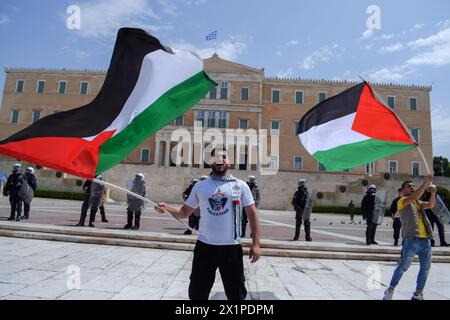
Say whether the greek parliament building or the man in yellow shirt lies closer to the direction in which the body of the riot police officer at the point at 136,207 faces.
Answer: the man in yellow shirt

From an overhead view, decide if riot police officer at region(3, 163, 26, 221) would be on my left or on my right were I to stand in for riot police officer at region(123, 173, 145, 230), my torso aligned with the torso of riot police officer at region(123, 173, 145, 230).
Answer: on my right

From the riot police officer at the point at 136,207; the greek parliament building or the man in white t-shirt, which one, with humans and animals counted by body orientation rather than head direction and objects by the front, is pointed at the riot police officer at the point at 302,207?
the greek parliament building

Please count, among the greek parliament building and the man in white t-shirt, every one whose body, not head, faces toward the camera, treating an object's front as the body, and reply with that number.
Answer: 2

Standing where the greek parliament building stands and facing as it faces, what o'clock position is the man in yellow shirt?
The man in yellow shirt is roughly at 12 o'clock from the greek parliament building.

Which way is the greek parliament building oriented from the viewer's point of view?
toward the camera

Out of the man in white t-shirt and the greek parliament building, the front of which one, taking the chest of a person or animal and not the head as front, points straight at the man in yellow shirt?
the greek parliament building

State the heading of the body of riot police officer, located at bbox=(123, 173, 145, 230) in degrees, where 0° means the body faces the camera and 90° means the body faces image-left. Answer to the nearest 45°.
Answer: approximately 45°
